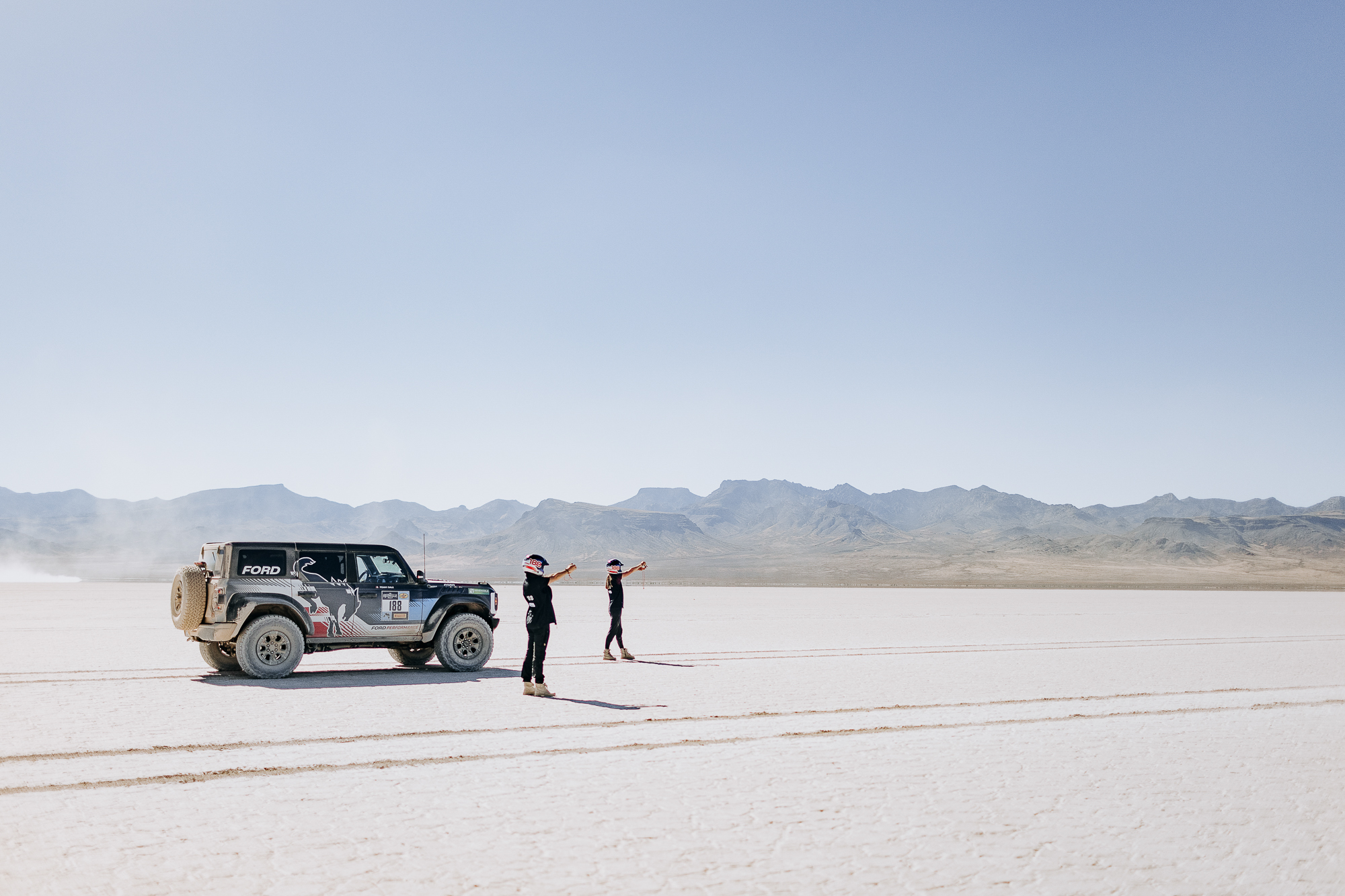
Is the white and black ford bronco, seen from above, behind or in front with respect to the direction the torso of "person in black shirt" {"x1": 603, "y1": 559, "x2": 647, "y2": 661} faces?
behind

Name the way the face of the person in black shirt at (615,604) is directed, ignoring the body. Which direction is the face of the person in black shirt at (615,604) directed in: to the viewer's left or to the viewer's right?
to the viewer's right

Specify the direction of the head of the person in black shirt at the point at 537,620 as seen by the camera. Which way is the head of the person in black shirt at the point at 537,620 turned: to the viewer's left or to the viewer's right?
to the viewer's right
